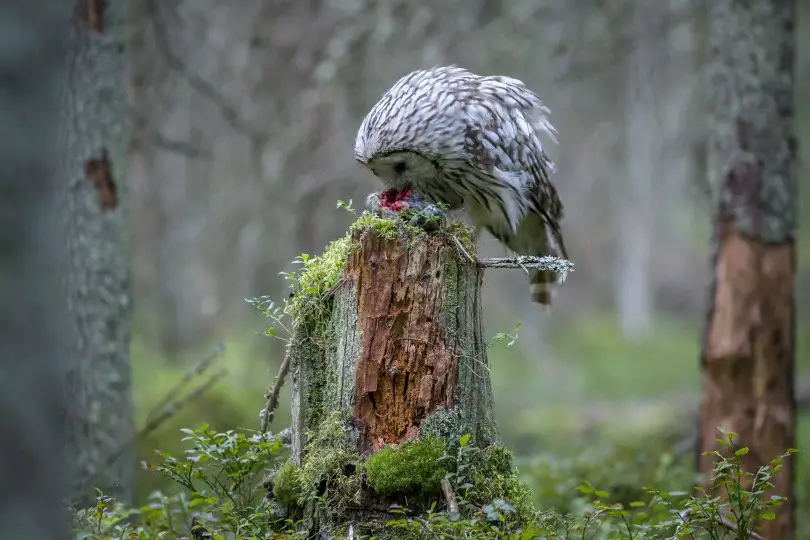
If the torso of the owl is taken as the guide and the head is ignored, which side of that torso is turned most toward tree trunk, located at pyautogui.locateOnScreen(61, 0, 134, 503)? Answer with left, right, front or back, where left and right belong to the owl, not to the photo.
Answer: front

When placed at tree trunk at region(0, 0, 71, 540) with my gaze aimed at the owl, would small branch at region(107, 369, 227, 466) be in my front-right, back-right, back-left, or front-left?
front-left

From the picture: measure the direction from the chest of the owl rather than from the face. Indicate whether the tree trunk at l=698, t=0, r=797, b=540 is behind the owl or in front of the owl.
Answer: behind

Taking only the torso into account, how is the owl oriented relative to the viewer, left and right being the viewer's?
facing to the left of the viewer

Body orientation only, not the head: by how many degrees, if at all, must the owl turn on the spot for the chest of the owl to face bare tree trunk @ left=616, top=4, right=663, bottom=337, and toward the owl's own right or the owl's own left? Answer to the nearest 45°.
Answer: approximately 90° to the owl's own right
